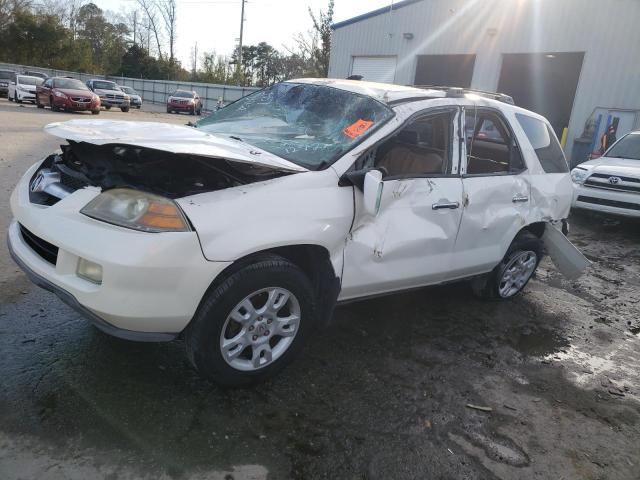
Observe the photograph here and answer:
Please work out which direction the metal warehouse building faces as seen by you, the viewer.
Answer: facing the viewer and to the left of the viewer

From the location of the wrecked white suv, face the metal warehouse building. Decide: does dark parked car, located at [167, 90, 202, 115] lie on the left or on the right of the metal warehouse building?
left

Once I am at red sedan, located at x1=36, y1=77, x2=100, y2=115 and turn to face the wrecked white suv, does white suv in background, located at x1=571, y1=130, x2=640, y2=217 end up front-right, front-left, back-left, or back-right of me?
front-left

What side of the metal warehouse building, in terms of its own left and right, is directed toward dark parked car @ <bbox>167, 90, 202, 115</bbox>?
right

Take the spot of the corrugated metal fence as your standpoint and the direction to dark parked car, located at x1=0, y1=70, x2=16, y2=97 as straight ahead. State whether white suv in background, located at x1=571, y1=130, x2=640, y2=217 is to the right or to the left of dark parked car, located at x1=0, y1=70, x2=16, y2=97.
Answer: left

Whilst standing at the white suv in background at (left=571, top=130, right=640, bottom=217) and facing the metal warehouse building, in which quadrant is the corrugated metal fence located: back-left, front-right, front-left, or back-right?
front-left

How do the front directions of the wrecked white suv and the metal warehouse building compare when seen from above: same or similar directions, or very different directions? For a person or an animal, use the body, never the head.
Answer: same or similar directions

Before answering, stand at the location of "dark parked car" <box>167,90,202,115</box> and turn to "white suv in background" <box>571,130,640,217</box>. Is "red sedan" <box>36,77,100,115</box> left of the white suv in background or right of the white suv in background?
right

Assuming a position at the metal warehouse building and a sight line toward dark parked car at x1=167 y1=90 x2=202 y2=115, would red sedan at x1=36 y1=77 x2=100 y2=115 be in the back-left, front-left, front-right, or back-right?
front-left

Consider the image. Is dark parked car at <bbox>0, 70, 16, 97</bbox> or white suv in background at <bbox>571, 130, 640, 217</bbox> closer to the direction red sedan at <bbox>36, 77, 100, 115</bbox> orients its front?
the white suv in background

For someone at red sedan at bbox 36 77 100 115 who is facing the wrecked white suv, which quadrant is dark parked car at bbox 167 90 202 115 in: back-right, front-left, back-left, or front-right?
back-left

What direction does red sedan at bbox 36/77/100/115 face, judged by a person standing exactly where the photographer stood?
facing the viewer and to the right of the viewer

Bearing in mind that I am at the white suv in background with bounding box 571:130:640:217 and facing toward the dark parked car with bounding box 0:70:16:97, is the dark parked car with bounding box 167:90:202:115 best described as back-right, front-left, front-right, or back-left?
front-right

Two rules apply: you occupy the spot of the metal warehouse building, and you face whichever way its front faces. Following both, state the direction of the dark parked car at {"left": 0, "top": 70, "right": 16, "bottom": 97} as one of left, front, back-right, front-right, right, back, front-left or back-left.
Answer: front-right

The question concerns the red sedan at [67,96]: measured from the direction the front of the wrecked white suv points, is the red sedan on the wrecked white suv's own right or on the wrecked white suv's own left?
on the wrecked white suv's own right

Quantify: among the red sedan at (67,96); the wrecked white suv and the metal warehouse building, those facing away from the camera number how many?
0

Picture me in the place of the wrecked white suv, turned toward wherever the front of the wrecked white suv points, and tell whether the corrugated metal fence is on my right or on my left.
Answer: on my right

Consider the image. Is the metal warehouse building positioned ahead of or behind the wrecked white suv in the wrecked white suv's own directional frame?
behind

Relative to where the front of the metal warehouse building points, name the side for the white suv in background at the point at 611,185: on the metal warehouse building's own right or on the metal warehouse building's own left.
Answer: on the metal warehouse building's own left
